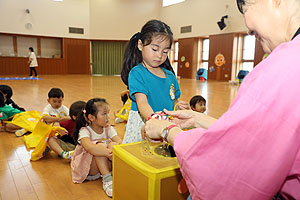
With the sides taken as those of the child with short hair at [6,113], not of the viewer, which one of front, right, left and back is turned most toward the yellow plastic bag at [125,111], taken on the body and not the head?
front

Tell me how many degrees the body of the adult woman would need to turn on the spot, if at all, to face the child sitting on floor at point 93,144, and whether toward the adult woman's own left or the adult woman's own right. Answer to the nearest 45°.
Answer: approximately 45° to the adult woman's own right

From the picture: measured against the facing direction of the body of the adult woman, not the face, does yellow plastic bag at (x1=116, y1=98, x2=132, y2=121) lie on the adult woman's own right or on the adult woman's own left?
on the adult woman's own right

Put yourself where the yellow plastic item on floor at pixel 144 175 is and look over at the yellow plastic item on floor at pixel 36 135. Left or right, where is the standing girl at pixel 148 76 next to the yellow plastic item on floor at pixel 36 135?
right

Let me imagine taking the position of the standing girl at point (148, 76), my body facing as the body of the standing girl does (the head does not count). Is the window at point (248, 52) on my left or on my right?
on my left

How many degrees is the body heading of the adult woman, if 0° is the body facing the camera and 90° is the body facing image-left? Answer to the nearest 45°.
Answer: approximately 90°

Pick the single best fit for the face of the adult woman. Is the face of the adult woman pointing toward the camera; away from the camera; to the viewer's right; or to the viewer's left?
to the viewer's left

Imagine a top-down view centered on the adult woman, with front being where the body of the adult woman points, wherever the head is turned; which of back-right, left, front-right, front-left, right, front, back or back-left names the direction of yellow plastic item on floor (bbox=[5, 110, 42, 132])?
front-right

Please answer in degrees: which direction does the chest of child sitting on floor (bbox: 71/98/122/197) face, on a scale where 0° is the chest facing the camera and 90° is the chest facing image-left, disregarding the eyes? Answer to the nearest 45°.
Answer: approximately 315°

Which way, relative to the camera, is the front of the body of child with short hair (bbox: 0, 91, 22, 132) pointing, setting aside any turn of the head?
to the viewer's right
